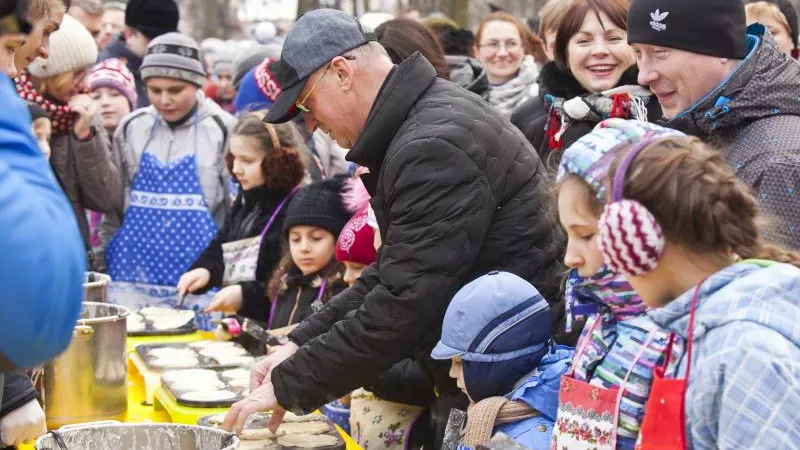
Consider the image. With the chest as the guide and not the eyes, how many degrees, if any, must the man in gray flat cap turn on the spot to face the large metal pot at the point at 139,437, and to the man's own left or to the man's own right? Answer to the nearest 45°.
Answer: approximately 45° to the man's own left

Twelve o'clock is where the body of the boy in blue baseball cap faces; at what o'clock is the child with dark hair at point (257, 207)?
The child with dark hair is roughly at 2 o'clock from the boy in blue baseball cap.

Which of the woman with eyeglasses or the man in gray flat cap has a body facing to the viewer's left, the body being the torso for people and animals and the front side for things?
the man in gray flat cap

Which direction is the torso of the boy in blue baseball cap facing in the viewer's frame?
to the viewer's left

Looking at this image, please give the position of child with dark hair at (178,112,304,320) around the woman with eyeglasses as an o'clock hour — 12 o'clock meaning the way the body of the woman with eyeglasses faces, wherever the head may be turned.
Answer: The child with dark hair is roughly at 1 o'clock from the woman with eyeglasses.

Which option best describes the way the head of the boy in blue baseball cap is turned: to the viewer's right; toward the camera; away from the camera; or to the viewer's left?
to the viewer's left

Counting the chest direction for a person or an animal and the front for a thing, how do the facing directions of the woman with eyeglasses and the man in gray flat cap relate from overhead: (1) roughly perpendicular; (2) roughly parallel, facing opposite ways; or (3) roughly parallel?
roughly perpendicular

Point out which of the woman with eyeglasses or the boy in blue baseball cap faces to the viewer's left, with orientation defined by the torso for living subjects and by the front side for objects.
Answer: the boy in blue baseball cap

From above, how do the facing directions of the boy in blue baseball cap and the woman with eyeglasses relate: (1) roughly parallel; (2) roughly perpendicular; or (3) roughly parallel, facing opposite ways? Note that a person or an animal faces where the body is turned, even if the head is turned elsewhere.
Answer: roughly perpendicular

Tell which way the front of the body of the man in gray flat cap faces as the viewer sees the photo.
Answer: to the viewer's left

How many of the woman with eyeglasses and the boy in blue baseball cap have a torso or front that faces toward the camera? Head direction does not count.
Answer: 1

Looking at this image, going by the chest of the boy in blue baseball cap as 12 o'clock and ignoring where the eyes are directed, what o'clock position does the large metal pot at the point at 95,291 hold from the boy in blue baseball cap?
The large metal pot is roughly at 1 o'clock from the boy in blue baseball cap.
